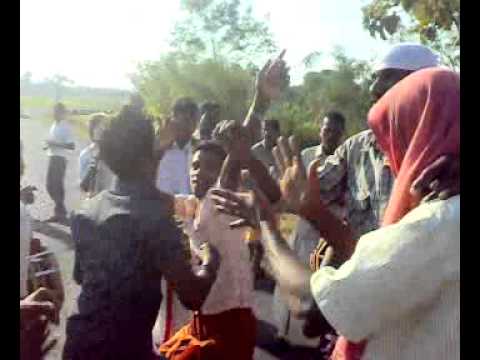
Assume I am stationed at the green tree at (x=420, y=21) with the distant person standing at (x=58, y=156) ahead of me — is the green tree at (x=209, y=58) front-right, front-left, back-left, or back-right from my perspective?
front-right

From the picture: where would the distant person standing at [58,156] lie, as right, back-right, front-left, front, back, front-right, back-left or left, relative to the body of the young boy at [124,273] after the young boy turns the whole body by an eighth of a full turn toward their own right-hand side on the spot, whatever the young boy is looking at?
left

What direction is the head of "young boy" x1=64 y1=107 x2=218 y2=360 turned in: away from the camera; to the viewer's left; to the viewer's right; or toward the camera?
away from the camera

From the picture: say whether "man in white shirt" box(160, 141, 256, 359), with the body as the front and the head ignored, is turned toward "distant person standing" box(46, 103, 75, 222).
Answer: no

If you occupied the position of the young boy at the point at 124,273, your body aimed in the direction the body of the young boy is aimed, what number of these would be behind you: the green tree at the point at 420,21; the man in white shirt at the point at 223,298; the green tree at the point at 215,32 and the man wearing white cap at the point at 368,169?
0

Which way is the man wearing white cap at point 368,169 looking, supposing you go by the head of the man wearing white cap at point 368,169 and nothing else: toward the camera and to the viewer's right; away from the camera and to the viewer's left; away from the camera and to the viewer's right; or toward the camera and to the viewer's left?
toward the camera and to the viewer's left

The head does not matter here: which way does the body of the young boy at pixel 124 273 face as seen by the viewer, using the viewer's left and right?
facing away from the viewer and to the right of the viewer

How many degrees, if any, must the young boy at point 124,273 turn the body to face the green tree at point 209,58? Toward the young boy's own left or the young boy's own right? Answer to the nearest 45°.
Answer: approximately 45° to the young boy's own left

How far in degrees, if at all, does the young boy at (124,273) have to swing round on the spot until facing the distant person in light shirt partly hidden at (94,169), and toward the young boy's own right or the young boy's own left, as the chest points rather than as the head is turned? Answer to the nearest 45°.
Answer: approximately 45° to the young boy's own left

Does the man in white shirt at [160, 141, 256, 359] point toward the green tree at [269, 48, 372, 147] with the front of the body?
no

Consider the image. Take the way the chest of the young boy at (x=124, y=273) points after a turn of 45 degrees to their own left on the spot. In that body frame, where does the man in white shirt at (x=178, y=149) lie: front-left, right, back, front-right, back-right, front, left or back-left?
front
